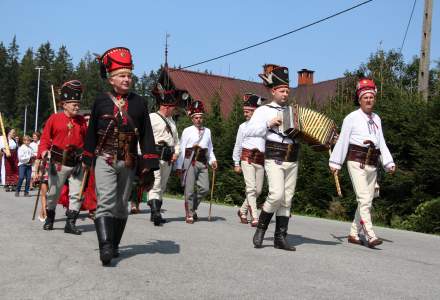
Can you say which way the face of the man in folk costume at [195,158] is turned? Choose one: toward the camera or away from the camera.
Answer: toward the camera

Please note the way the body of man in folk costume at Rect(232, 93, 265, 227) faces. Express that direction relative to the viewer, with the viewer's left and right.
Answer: facing the viewer

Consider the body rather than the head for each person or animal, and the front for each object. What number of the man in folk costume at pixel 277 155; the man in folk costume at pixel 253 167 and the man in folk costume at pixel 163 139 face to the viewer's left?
0

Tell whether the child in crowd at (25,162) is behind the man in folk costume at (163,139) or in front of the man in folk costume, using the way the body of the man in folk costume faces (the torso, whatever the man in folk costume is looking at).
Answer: behind

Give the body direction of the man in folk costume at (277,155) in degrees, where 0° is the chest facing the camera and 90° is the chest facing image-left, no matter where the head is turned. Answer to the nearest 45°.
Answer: approximately 315°

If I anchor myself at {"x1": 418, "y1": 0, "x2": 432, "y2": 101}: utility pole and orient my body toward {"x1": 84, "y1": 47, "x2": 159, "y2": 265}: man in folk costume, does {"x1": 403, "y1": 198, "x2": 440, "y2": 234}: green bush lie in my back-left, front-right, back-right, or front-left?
front-left

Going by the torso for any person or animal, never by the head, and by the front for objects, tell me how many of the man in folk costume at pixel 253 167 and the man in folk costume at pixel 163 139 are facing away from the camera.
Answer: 0

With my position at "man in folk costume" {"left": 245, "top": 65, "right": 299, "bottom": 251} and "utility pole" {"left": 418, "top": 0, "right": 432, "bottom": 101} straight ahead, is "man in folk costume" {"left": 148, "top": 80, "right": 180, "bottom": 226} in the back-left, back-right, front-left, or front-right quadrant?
front-left

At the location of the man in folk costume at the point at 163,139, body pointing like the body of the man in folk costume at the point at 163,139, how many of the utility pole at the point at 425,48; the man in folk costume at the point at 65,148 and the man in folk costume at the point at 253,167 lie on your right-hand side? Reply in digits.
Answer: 1

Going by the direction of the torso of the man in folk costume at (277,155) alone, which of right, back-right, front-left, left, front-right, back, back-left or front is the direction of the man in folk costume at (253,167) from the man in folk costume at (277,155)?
back-left

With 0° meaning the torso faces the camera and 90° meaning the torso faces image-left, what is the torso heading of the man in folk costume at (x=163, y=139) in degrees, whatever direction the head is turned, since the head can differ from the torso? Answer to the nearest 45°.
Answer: approximately 315°

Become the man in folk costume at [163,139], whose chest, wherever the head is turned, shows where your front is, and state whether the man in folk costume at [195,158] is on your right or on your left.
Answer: on your left

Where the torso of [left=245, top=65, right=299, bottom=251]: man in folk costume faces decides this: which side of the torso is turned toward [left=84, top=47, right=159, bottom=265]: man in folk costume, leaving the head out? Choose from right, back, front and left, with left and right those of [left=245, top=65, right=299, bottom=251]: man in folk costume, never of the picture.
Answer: right

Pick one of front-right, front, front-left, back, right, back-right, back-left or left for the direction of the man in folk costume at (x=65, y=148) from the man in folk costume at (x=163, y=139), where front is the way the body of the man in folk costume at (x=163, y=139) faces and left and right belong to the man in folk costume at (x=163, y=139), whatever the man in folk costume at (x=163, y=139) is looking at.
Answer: right

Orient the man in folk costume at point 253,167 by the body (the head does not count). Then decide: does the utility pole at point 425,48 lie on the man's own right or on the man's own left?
on the man's own left

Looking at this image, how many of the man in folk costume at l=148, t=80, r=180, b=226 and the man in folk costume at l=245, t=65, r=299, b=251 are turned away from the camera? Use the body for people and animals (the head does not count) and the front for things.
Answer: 0

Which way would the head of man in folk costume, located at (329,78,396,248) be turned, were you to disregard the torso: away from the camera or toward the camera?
toward the camera

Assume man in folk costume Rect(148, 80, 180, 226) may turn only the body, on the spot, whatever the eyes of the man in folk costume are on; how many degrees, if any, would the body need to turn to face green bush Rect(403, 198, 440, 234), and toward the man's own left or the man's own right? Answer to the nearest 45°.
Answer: approximately 45° to the man's own left
